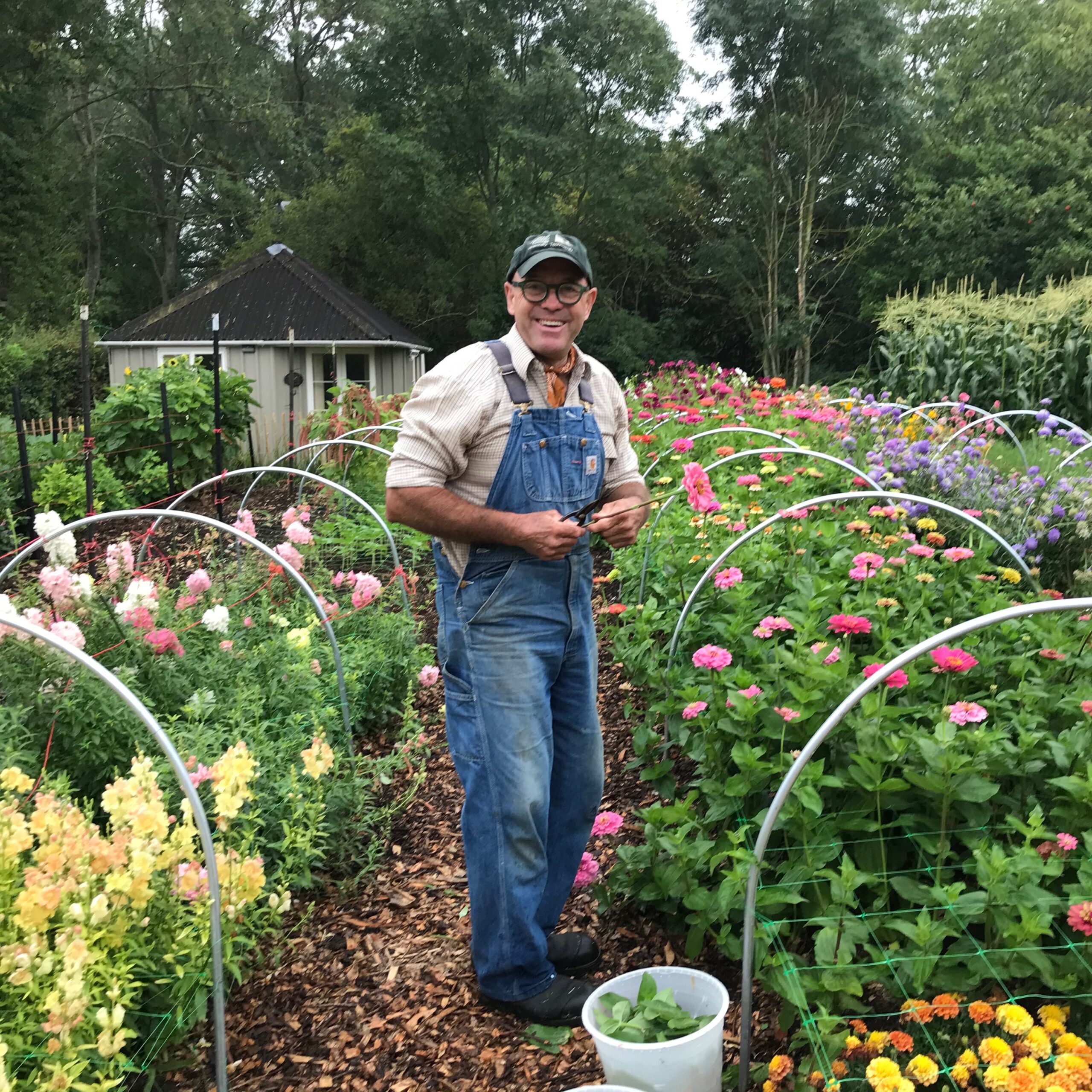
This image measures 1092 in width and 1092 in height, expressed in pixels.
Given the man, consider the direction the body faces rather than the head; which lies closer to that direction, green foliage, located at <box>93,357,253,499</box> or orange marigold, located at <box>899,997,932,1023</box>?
the orange marigold

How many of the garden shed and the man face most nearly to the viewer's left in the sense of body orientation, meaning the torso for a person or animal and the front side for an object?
0

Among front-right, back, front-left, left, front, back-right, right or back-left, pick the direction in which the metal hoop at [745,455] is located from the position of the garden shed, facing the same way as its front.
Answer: front

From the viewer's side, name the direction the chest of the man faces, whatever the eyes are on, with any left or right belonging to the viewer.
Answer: facing the viewer and to the right of the viewer

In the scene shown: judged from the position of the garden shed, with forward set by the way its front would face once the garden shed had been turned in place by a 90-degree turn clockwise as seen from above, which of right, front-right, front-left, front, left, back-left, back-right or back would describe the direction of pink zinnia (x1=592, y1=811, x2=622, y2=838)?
left

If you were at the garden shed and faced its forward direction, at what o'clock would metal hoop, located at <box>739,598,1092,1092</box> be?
The metal hoop is roughly at 12 o'clock from the garden shed.

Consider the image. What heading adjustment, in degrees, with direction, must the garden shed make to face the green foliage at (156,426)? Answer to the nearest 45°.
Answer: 0° — it already faces it

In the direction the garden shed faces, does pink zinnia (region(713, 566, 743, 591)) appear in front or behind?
in front

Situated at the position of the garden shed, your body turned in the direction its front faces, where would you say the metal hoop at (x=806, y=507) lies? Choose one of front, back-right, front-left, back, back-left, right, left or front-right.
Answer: front

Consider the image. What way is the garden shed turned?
toward the camera

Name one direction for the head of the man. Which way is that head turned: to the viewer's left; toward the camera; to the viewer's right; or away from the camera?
toward the camera

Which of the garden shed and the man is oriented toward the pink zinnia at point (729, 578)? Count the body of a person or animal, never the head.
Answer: the garden shed

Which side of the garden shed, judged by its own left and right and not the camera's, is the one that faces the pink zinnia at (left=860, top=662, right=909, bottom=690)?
front

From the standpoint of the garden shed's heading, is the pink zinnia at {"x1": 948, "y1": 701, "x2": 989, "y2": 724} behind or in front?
in front

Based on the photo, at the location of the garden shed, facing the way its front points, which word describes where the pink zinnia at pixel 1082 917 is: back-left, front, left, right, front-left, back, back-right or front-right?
front

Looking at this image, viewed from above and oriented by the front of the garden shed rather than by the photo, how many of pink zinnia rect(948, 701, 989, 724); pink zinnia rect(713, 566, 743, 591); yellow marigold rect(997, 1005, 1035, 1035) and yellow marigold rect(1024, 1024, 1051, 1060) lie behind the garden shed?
0

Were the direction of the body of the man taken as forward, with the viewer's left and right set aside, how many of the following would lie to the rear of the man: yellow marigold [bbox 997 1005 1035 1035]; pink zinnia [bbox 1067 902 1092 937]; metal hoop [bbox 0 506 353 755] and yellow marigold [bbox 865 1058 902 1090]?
1
